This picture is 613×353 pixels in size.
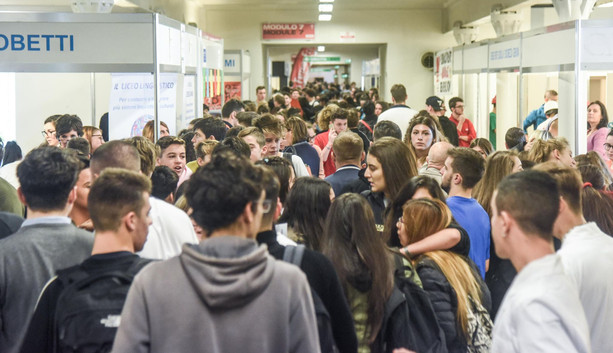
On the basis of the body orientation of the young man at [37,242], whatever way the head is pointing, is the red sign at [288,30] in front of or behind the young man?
in front

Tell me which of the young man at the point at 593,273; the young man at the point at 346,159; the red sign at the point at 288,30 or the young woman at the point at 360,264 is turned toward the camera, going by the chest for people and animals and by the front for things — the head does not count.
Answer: the red sign

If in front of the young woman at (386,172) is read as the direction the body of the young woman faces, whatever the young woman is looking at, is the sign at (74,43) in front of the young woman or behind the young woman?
in front

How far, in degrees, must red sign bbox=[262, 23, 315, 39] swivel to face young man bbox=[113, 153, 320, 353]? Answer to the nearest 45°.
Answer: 0° — it already faces them

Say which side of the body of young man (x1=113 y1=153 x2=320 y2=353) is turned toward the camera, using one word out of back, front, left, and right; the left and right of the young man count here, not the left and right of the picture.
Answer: back

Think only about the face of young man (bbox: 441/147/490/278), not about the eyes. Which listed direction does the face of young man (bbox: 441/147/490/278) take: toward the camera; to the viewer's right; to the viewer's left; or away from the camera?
to the viewer's left

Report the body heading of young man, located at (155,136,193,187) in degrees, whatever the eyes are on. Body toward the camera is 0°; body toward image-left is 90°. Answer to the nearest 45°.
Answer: approximately 315°

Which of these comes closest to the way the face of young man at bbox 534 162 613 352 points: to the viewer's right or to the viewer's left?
to the viewer's left

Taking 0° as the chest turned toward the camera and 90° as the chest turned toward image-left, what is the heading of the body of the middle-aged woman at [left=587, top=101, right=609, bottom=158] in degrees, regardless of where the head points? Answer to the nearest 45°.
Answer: approximately 45°

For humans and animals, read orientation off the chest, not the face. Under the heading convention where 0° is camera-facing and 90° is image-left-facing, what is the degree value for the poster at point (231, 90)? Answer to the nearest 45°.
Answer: approximately 0°

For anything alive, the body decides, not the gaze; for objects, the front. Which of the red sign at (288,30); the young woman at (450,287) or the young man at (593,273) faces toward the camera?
the red sign

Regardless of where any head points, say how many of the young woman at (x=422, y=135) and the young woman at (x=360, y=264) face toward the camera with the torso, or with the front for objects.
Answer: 1

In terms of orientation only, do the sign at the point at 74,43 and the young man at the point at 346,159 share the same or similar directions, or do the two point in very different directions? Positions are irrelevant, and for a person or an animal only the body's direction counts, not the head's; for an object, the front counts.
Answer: very different directions

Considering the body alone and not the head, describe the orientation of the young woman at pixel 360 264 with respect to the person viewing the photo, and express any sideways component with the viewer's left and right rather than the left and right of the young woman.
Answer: facing away from the viewer

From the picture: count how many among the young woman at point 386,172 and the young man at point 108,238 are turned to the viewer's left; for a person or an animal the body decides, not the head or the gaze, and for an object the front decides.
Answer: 1

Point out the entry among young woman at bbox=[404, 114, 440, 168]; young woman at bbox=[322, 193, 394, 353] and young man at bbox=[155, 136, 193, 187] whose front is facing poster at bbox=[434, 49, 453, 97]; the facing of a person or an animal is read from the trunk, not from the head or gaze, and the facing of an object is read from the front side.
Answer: young woman at bbox=[322, 193, 394, 353]

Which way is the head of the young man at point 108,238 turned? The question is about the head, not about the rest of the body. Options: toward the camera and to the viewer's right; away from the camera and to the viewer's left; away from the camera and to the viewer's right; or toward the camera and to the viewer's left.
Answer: away from the camera and to the viewer's right
